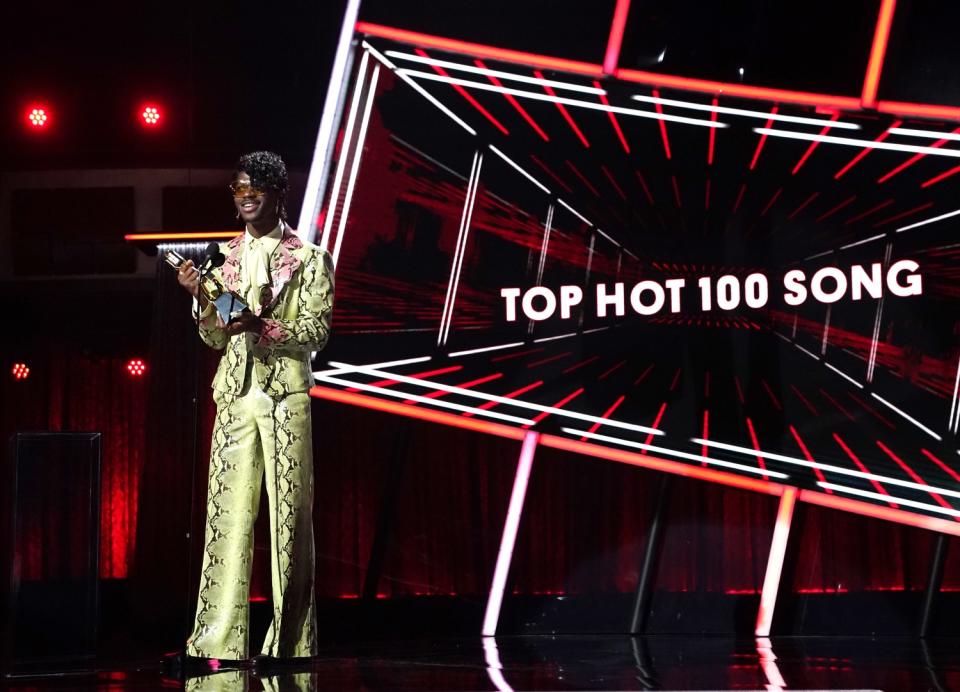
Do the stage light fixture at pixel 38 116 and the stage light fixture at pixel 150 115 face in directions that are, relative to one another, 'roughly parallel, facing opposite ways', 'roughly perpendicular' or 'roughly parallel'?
roughly parallel

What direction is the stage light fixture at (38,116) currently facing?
toward the camera

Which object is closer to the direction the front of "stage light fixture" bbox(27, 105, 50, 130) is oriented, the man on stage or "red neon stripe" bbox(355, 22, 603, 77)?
the man on stage

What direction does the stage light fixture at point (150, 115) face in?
toward the camera

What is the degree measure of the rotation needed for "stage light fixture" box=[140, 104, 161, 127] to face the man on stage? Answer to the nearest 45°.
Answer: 0° — it already faces them

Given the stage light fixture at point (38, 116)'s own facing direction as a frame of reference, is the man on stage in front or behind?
in front

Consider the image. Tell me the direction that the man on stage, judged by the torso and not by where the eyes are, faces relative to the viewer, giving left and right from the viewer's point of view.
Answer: facing the viewer and to the left of the viewer

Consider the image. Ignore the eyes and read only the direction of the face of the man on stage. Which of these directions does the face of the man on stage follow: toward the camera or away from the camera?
toward the camera

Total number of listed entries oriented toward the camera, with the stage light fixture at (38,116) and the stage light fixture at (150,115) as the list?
2
